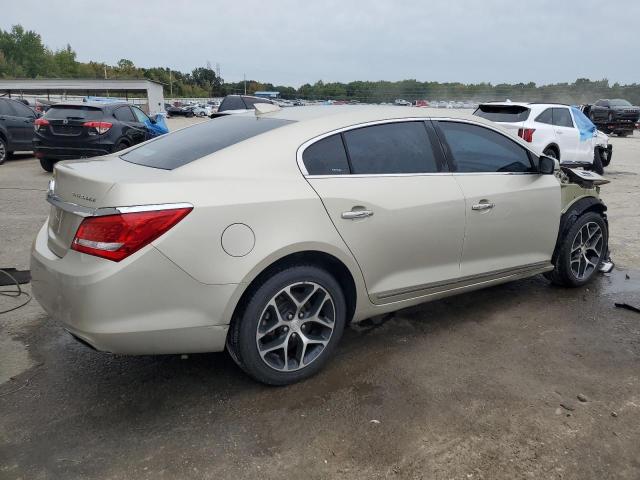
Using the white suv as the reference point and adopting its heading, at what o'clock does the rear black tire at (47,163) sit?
The rear black tire is roughly at 7 o'clock from the white suv.

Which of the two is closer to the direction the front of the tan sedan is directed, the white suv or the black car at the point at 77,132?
the white suv

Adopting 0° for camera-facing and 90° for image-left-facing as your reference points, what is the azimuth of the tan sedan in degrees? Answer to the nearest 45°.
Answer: approximately 225°

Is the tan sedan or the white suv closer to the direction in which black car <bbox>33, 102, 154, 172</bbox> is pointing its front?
the white suv

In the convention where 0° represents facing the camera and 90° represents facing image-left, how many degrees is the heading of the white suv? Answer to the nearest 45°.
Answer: approximately 225°

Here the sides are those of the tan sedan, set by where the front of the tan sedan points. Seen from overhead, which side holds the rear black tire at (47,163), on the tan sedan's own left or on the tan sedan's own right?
on the tan sedan's own left

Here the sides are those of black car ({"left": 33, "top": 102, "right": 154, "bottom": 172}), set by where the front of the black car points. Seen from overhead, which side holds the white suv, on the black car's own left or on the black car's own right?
on the black car's own right

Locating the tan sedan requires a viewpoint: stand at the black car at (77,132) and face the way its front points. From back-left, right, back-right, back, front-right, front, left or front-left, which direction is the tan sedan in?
back-right

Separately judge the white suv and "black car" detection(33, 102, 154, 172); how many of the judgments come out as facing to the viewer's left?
0

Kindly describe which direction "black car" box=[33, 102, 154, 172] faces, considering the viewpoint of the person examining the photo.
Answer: facing away from the viewer and to the right of the viewer

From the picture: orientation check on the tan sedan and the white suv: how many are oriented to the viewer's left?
0

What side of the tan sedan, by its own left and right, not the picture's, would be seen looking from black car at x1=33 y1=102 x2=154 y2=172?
left
